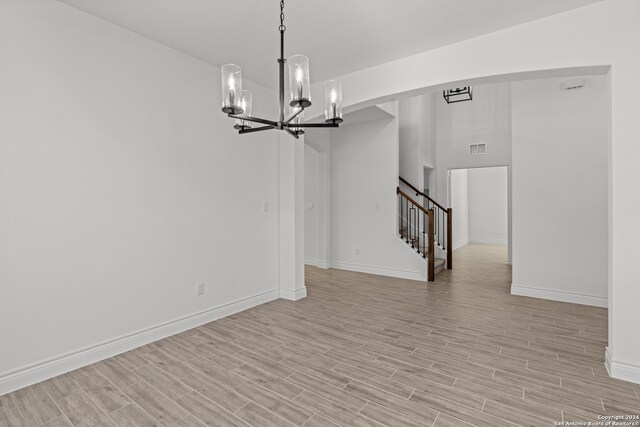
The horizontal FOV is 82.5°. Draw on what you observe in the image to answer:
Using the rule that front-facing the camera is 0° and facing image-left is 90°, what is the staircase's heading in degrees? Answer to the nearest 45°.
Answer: approximately 315°

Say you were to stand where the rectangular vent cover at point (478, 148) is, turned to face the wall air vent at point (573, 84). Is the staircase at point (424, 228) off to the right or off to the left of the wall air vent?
right

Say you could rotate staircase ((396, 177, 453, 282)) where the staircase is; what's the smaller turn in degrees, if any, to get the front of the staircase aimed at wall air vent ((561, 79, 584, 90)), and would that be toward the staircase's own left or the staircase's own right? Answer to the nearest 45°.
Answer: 0° — it already faces it

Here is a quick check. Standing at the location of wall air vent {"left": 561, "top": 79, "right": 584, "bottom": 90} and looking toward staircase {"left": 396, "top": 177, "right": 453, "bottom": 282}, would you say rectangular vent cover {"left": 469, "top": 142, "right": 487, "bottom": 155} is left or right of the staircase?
right

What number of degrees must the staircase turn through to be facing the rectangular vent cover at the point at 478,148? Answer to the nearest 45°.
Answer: approximately 90° to its left

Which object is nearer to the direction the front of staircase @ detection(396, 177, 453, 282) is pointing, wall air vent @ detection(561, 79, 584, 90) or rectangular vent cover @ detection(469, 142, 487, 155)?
the wall air vent
